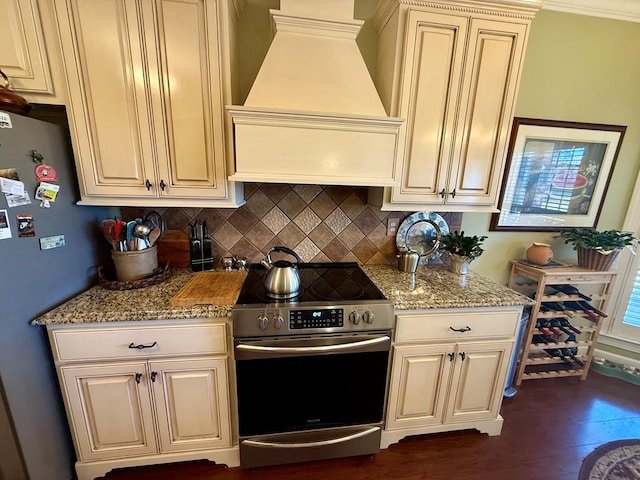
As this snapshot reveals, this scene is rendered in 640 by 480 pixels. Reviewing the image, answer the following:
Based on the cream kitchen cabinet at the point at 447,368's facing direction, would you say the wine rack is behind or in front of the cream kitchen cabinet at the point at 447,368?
behind

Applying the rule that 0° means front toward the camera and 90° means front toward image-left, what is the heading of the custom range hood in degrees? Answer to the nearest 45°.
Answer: approximately 0°

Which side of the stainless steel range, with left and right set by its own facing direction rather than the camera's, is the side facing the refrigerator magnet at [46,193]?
right

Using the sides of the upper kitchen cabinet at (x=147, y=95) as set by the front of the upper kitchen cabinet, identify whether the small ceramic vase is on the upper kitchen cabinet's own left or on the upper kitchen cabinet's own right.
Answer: on the upper kitchen cabinet's own left

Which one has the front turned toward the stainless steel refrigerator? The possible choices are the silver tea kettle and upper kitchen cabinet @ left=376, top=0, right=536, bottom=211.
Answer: the silver tea kettle

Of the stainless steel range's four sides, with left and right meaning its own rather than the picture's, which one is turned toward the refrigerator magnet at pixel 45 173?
right

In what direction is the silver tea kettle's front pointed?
to the viewer's left
